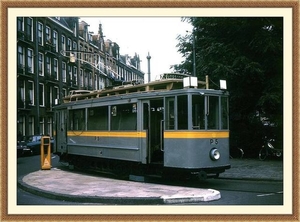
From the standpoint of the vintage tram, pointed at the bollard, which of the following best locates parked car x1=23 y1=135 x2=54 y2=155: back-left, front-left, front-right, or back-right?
front-right

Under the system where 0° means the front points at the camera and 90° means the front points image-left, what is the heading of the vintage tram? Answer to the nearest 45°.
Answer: approximately 315°

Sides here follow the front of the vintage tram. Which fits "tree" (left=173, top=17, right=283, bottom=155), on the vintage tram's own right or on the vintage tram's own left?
on the vintage tram's own left

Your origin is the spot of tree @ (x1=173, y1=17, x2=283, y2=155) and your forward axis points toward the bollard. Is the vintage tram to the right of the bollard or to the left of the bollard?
left

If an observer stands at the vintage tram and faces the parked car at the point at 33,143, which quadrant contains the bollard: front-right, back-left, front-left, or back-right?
front-left

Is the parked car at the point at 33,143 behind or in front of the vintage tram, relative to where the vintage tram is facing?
behind

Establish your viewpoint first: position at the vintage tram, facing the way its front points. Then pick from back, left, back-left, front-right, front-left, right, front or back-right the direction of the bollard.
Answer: back
